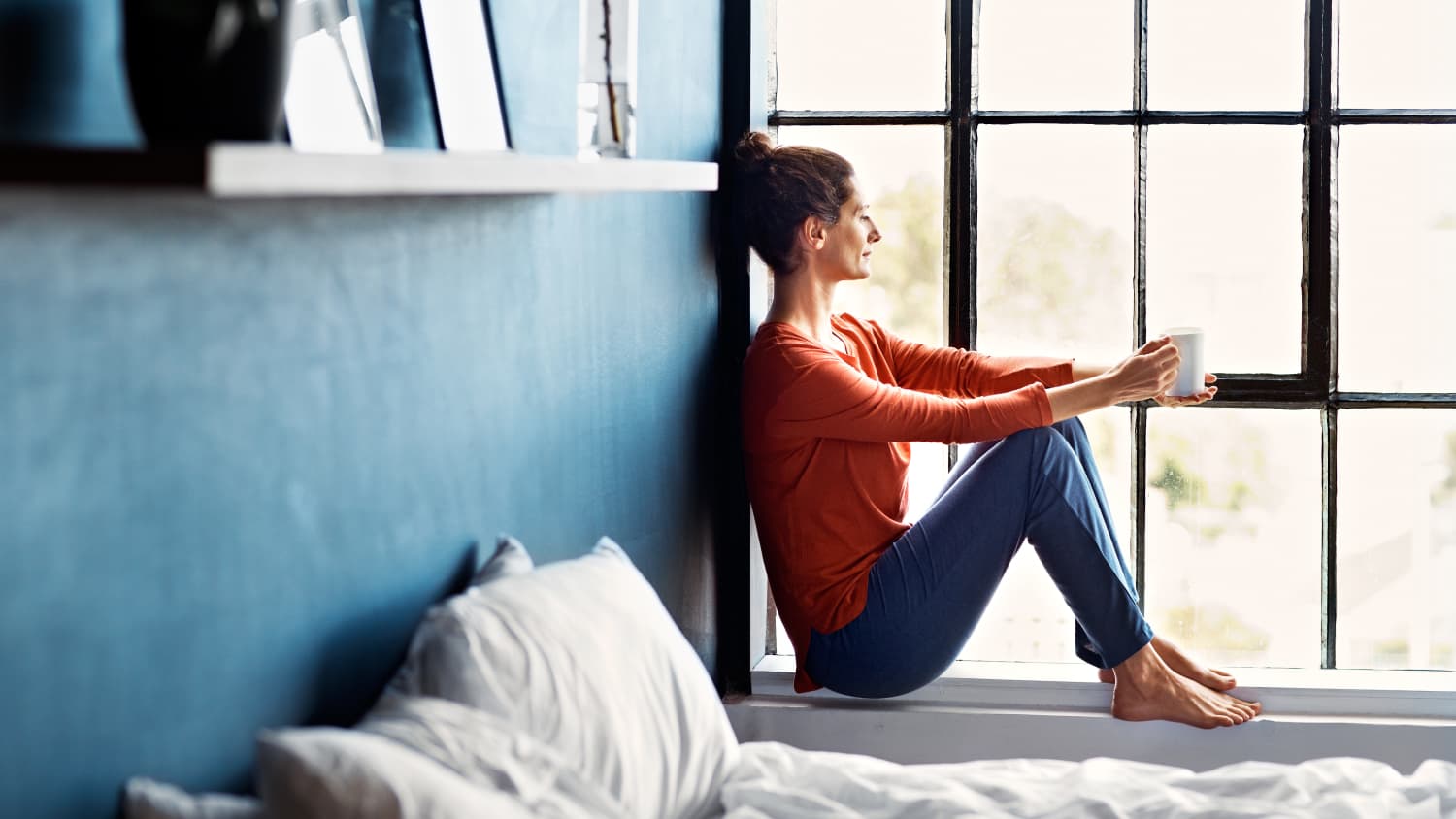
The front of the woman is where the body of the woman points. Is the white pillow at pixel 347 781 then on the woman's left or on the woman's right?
on the woman's right

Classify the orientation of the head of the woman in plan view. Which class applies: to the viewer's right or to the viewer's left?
to the viewer's right

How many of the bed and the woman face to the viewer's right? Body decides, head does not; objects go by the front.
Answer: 2

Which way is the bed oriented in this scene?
to the viewer's right

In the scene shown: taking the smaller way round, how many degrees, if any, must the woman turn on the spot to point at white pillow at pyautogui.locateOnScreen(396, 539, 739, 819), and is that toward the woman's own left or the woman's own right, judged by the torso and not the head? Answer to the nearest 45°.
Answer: approximately 90° to the woman's own right

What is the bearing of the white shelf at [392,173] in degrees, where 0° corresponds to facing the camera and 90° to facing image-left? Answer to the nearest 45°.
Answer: approximately 315°

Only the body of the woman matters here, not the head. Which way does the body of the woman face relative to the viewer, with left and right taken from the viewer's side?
facing to the right of the viewer
